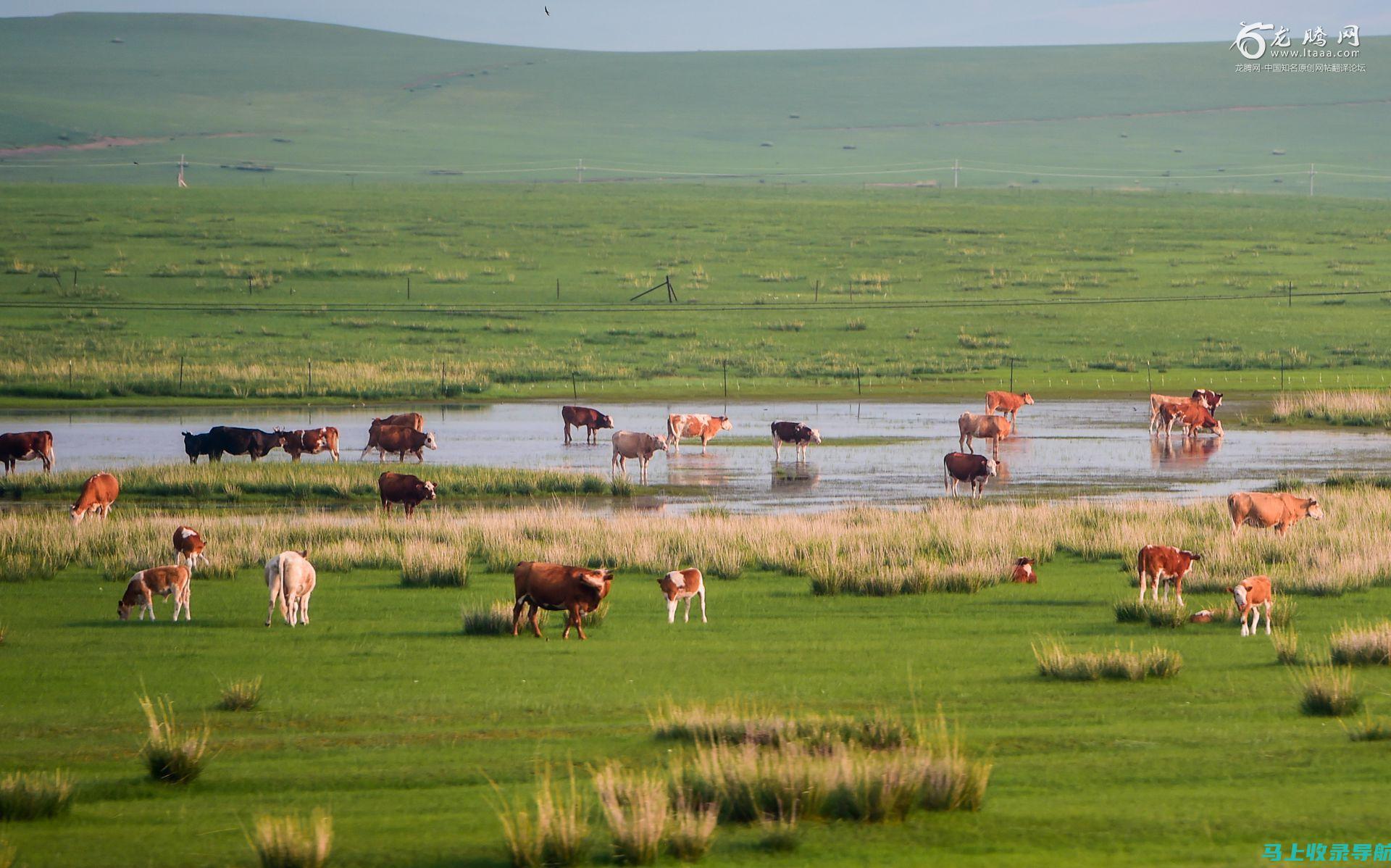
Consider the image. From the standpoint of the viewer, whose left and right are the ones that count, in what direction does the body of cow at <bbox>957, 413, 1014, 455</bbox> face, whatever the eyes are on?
facing to the right of the viewer

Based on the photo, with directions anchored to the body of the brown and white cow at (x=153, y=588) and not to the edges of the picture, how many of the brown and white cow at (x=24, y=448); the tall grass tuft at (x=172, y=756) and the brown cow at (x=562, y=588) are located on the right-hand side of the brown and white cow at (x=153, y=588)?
1

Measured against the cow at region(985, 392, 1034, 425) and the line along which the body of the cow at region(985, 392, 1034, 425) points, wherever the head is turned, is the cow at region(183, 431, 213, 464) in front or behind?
behind

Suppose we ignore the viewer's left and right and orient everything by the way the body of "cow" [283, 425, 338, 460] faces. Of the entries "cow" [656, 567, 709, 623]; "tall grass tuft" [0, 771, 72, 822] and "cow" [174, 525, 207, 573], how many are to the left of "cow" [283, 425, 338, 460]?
3

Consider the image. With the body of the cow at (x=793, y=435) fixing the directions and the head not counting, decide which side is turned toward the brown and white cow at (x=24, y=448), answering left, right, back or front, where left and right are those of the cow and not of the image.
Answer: back

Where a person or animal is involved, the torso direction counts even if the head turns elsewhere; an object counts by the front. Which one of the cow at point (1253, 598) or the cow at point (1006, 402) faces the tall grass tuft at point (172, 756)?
the cow at point (1253, 598)

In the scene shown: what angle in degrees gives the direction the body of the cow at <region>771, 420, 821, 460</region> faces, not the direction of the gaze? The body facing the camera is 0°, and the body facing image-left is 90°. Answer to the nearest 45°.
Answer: approximately 270°

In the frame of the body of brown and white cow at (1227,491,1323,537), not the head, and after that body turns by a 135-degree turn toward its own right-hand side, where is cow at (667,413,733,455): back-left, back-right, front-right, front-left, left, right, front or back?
right

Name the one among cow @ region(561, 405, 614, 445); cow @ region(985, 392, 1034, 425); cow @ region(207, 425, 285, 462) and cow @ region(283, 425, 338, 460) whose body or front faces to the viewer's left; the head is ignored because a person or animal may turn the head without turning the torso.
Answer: cow @ region(283, 425, 338, 460)

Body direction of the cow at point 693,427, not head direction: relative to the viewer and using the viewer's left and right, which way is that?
facing to the right of the viewer

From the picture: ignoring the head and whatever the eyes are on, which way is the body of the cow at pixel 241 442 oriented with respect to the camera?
to the viewer's right

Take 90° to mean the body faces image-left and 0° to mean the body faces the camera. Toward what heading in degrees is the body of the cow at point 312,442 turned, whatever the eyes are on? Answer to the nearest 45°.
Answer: approximately 90°

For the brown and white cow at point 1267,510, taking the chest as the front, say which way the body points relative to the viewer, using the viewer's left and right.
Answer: facing to the right of the viewer
